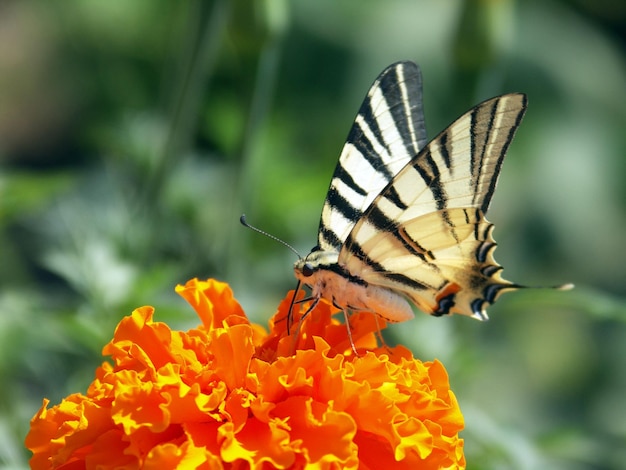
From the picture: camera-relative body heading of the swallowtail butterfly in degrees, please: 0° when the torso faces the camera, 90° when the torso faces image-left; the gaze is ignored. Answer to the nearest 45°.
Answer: approximately 90°
